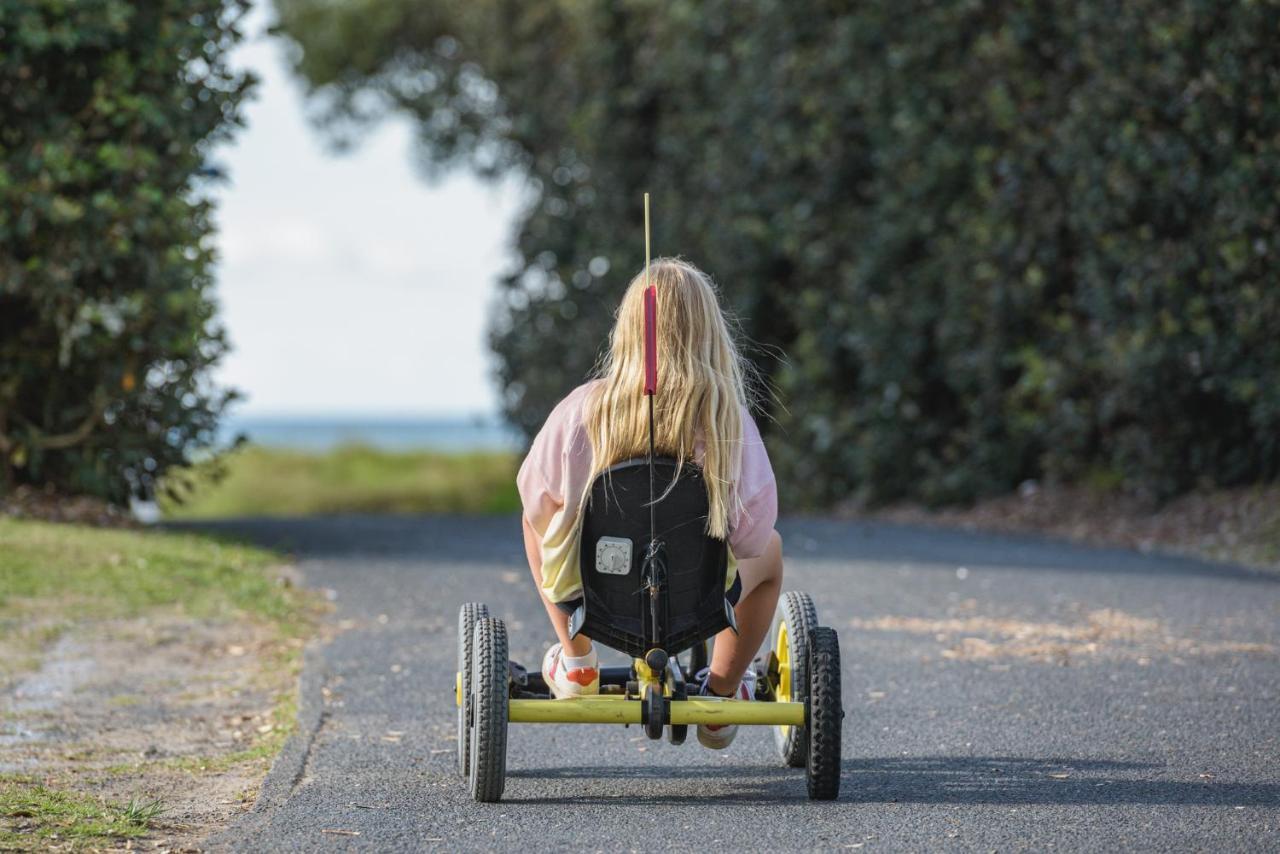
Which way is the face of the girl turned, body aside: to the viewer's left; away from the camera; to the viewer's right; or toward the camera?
away from the camera

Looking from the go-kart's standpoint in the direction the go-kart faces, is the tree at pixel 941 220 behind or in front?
in front

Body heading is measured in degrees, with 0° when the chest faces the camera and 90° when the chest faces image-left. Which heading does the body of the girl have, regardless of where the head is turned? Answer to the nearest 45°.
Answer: approximately 180°

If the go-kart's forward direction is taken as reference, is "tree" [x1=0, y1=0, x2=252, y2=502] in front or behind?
in front

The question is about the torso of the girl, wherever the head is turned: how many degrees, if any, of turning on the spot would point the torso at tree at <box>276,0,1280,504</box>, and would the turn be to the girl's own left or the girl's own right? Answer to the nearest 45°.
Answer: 0° — they already face it

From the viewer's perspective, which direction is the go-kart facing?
away from the camera
